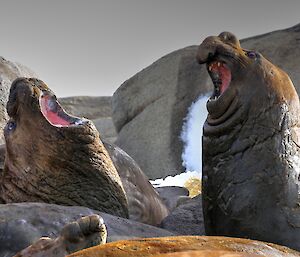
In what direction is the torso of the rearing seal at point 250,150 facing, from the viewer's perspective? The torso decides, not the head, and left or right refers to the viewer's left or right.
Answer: facing to the left of the viewer

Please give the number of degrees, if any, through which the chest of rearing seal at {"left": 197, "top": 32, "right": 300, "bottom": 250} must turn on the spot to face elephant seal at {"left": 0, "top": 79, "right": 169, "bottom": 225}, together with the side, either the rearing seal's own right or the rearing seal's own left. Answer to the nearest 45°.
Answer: approximately 45° to the rearing seal's own right

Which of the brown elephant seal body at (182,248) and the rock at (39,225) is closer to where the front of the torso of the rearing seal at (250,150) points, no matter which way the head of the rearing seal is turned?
the rock
